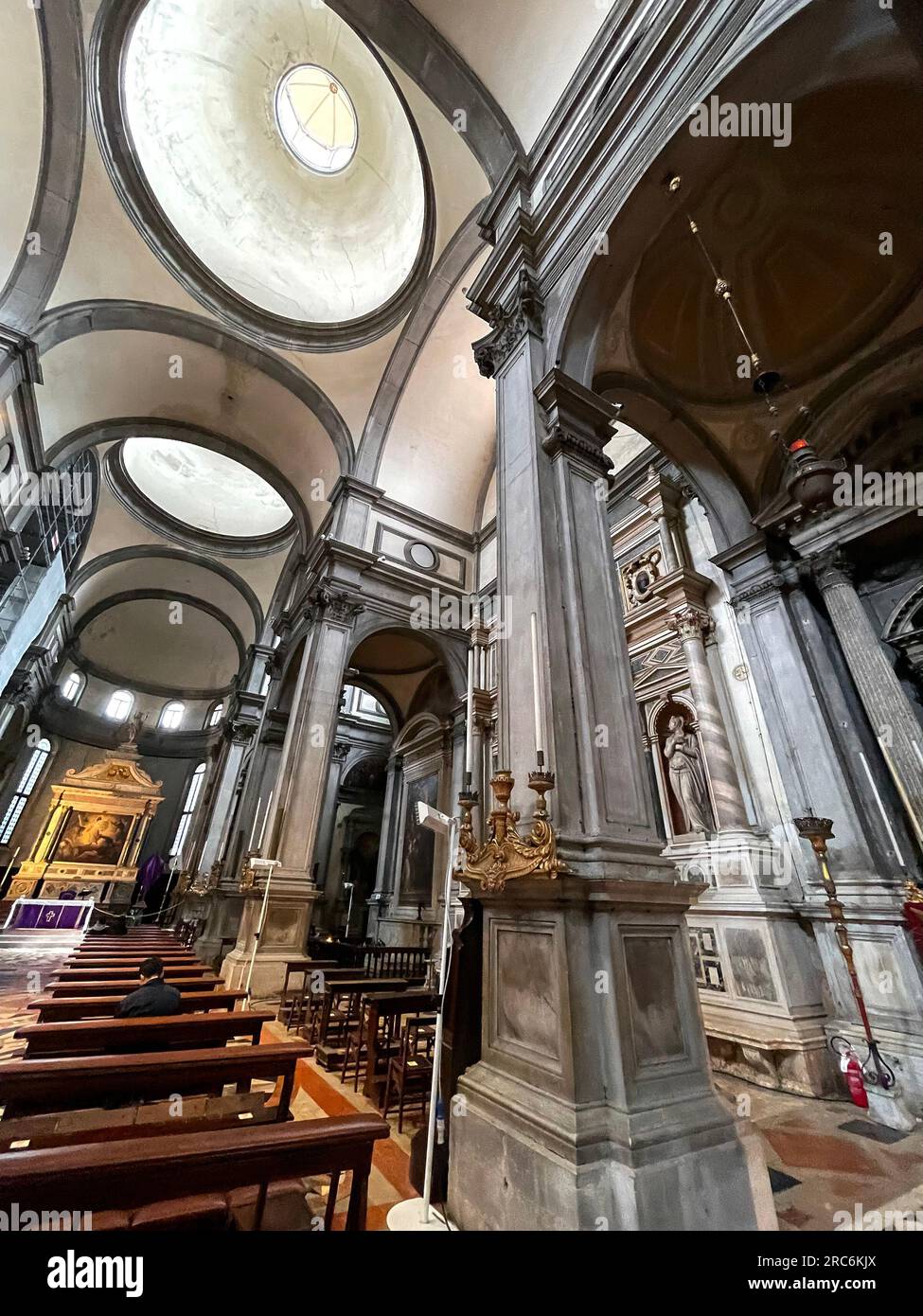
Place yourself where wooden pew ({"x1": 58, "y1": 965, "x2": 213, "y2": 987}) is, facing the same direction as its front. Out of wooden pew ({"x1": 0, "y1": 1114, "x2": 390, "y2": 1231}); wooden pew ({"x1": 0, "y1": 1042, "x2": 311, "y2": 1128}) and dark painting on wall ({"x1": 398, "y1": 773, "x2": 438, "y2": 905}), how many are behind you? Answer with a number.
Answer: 2

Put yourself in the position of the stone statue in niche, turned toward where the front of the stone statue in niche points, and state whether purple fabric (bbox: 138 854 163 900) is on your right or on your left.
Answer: on your right

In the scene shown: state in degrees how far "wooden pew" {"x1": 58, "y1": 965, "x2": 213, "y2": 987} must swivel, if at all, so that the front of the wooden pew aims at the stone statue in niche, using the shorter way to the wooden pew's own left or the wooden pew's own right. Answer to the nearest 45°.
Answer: approximately 135° to the wooden pew's own right

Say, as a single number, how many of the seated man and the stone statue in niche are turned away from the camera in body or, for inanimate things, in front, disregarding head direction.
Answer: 1

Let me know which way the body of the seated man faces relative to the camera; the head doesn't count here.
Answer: away from the camera

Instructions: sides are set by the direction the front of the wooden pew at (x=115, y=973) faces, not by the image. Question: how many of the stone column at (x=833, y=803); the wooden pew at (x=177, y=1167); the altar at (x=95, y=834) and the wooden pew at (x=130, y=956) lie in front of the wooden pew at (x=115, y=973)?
2

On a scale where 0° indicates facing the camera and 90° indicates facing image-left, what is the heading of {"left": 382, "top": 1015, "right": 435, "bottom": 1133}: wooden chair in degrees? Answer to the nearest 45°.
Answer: approximately 135°

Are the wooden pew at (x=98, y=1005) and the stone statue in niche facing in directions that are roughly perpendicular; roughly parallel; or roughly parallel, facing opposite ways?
roughly perpendicular

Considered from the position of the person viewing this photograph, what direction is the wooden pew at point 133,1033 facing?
facing away from the viewer

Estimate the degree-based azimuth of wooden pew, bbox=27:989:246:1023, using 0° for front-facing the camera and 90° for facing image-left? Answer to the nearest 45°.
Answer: approximately 180°

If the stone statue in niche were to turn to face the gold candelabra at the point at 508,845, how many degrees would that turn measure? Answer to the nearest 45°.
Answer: approximately 45° to its left

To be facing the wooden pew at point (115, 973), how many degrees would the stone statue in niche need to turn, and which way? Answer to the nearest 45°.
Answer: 0° — it already faces it

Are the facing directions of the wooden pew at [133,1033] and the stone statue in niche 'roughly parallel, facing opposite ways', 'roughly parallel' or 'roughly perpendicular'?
roughly perpendicular

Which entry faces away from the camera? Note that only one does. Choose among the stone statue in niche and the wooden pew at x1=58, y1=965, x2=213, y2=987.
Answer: the wooden pew

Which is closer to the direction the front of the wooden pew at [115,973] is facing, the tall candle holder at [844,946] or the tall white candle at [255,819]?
the tall white candle

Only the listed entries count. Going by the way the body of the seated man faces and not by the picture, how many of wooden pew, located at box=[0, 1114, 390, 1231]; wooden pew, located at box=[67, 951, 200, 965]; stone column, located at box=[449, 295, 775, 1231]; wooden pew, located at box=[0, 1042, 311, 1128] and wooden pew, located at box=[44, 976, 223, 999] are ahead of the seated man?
2

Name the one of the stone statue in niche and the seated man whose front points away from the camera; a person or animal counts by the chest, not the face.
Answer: the seated man

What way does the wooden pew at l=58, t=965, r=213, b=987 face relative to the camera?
away from the camera

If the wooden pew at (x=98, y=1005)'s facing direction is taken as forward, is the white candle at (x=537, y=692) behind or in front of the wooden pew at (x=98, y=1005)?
behind
